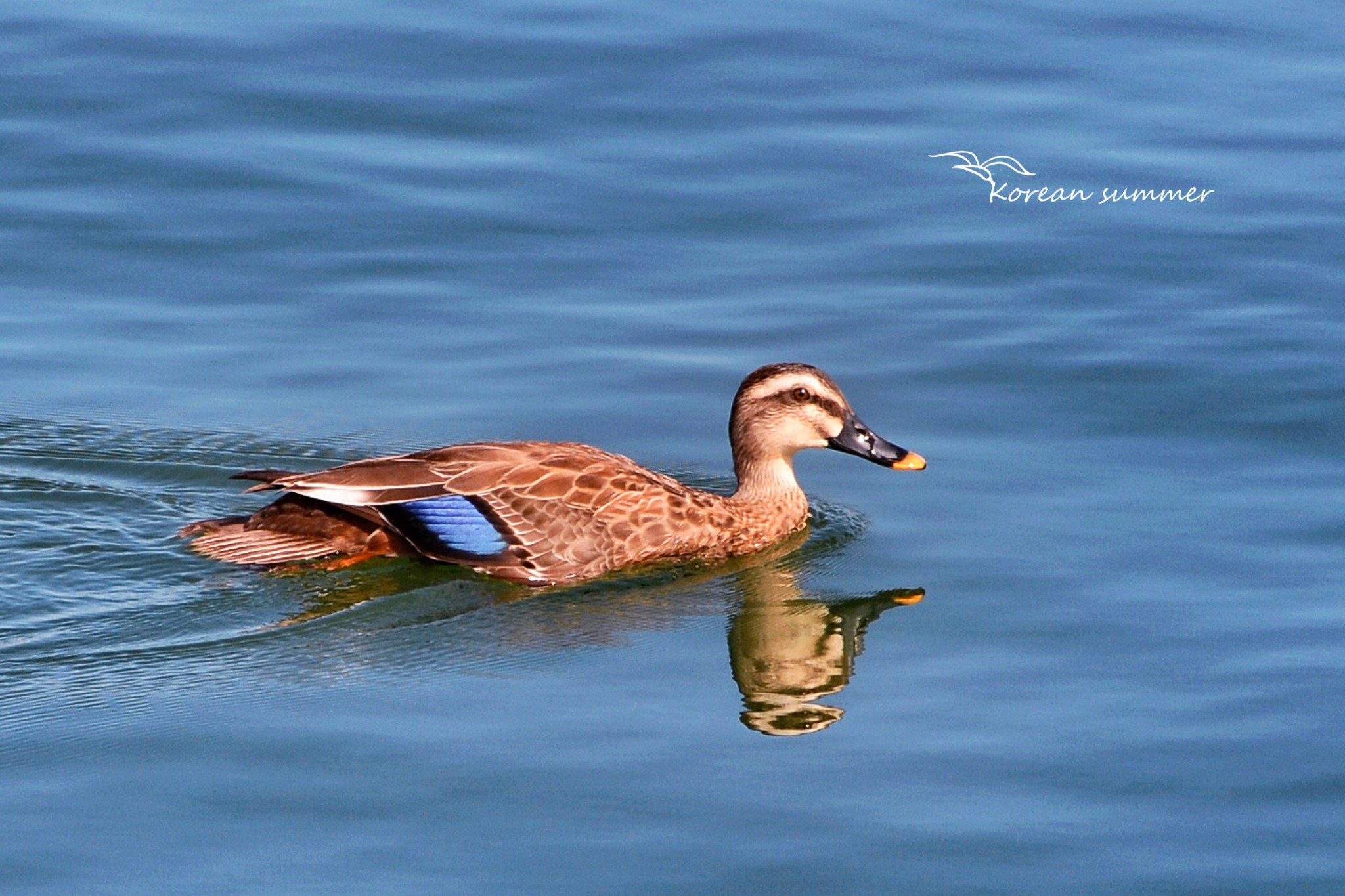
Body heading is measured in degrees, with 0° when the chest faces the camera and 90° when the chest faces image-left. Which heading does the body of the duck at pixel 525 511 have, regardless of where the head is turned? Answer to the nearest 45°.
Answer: approximately 270°
